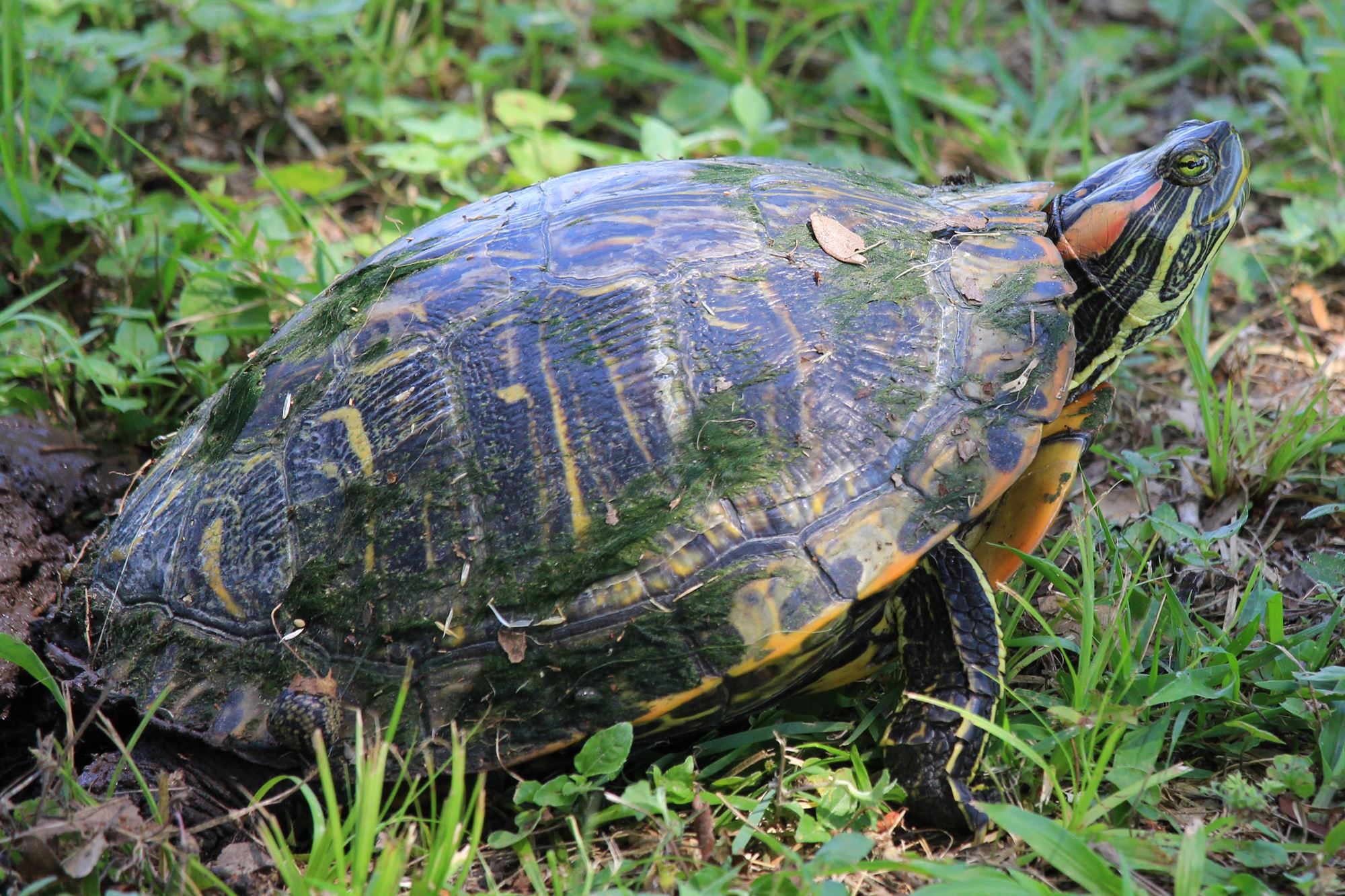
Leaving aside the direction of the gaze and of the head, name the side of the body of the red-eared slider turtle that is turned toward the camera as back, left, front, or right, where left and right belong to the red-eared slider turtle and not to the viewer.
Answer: right

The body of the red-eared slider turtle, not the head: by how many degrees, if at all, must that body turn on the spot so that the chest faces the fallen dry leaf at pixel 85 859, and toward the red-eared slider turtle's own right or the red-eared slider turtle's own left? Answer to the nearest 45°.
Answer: approximately 135° to the red-eared slider turtle's own right

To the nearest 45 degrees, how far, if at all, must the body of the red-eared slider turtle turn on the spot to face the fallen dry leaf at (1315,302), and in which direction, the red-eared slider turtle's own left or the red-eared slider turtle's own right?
approximately 45° to the red-eared slider turtle's own left
